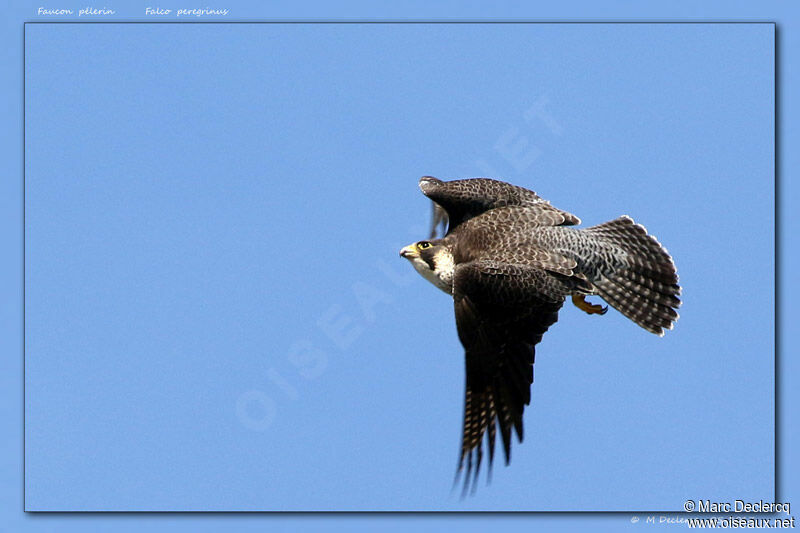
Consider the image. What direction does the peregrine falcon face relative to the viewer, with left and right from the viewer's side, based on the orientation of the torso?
facing to the left of the viewer
